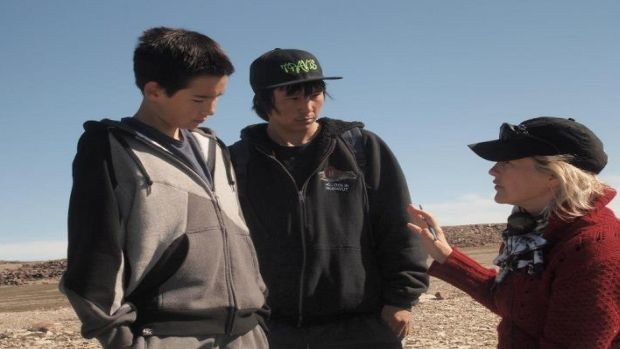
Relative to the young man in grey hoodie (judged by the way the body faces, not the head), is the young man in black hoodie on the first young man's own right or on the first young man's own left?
on the first young man's own left

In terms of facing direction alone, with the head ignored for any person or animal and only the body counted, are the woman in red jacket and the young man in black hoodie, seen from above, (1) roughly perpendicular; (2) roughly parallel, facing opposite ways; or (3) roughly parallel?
roughly perpendicular

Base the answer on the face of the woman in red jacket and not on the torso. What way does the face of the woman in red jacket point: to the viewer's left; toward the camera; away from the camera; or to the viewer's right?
to the viewer's left

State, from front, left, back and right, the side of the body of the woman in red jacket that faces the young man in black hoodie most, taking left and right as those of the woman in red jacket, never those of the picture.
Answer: front

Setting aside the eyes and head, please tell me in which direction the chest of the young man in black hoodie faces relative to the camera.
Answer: toward the camera

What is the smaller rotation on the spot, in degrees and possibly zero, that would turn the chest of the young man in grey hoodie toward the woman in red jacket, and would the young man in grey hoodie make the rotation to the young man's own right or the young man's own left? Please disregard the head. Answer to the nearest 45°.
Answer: approximately 45° to the young man's own left

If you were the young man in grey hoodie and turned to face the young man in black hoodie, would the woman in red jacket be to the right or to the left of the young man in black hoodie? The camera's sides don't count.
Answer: right

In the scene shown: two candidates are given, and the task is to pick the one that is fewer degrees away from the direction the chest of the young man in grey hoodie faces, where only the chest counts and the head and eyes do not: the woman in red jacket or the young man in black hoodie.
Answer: the woman in red jacket

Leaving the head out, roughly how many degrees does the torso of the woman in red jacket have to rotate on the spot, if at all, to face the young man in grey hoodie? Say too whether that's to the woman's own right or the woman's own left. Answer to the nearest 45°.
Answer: approximately 45° to the woman's own left

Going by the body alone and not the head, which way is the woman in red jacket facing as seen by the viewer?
to the viewer's left

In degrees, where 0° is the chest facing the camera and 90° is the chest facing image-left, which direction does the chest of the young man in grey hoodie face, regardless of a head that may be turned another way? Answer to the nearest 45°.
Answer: approximately 315°

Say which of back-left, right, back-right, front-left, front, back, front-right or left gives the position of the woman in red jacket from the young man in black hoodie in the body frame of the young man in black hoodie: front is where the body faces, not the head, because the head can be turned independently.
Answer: front-left

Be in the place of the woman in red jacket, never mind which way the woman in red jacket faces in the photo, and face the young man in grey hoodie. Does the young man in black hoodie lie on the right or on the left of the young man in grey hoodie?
right

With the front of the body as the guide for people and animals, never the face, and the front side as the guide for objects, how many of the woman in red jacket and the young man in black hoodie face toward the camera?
1
